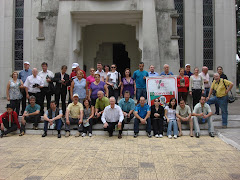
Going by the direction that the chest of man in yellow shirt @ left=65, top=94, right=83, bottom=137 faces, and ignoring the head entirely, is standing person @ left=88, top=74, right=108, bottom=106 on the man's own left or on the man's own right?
on the man's own left

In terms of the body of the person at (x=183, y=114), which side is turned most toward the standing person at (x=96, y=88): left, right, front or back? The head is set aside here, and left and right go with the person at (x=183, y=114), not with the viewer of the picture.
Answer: right

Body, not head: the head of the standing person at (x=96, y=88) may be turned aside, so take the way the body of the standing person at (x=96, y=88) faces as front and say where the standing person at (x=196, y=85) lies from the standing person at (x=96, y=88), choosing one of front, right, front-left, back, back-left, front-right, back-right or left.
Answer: left

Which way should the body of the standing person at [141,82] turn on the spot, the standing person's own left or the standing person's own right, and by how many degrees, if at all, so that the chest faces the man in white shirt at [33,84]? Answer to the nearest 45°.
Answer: approximately 90° to the standing person's own right

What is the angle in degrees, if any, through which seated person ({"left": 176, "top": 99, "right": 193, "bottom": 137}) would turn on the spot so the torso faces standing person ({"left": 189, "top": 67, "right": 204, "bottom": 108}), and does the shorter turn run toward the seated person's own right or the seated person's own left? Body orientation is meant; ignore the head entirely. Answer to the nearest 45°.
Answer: approximately 135° to the seated person's own left

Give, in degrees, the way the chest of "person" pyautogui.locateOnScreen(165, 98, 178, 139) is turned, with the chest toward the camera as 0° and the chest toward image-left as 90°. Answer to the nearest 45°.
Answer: approximately 0°

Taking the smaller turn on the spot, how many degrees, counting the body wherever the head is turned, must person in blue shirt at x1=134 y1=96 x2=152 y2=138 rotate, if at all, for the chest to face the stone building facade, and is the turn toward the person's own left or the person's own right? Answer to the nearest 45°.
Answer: approximately 180°

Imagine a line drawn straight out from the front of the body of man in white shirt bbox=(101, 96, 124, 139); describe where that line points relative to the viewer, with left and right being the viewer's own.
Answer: facing the viewer

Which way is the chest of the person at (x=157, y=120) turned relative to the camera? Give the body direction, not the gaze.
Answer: toward the camera

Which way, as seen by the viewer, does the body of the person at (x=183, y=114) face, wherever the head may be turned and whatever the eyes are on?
toward the camera
